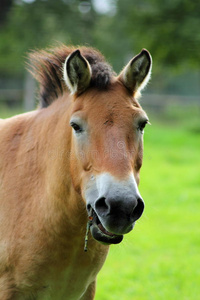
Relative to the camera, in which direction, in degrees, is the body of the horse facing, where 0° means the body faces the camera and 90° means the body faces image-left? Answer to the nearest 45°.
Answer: approximately 315°
